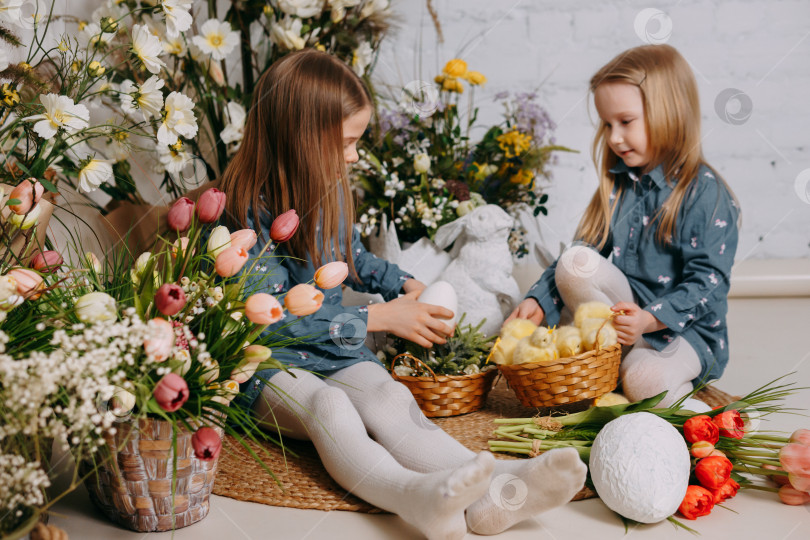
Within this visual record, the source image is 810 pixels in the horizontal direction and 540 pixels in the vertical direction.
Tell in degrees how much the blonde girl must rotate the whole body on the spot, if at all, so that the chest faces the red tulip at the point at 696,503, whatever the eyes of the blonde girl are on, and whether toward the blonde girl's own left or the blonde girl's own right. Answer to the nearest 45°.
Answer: approximately 45° to the blonde girl's own left

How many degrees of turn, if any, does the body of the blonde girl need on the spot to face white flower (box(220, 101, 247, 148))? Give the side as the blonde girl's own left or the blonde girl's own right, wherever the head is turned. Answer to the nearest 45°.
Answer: approximately 45° to the blonde girl's own right

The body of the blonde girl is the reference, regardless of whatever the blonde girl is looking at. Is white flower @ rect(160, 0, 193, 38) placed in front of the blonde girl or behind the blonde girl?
in front

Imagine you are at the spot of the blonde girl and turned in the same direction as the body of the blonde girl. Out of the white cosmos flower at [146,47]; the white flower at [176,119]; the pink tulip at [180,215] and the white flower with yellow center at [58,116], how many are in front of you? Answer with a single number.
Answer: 4

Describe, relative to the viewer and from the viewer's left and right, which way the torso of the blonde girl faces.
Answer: facing the viewer and to the left of the viewer

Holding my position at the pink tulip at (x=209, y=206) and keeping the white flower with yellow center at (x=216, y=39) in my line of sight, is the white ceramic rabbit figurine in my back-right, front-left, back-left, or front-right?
front-right

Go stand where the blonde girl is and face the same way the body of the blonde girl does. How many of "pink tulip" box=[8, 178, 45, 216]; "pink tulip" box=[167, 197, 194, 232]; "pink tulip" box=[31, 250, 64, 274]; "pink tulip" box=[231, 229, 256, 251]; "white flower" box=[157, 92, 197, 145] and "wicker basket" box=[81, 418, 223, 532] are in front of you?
6

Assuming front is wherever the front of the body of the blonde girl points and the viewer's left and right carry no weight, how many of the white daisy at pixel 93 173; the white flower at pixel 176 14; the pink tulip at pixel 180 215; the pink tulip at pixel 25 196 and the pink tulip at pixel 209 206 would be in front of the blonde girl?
5

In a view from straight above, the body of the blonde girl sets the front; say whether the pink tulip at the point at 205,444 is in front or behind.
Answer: in front

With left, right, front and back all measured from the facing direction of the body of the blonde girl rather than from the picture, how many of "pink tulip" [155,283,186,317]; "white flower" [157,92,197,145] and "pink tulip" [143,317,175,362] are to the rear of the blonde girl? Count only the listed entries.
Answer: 0

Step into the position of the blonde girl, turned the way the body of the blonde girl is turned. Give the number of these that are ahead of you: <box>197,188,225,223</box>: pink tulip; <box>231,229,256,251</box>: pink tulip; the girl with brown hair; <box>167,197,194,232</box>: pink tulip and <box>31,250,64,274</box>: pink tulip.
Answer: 5

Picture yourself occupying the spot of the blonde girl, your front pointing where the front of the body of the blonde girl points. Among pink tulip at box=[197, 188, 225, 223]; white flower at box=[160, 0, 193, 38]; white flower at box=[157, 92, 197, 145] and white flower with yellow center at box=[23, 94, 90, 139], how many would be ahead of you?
4

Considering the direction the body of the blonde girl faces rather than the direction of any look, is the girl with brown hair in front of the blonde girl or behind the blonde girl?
in front

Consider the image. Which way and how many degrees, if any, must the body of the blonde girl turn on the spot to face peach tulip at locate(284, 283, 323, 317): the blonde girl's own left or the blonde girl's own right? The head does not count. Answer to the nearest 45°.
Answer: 0° — they already face it

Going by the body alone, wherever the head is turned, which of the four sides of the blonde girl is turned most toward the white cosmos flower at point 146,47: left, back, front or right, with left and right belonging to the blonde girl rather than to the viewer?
front

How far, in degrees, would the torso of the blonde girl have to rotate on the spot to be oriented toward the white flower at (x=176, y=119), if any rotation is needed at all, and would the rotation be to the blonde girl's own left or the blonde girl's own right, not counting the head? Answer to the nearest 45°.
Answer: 0° — they already face it

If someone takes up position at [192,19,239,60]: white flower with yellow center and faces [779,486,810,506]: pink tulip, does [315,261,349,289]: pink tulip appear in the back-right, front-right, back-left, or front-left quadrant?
front-right
